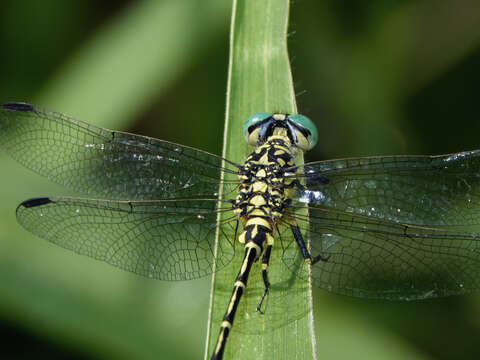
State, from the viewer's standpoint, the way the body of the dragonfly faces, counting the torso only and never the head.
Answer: away from the camera
